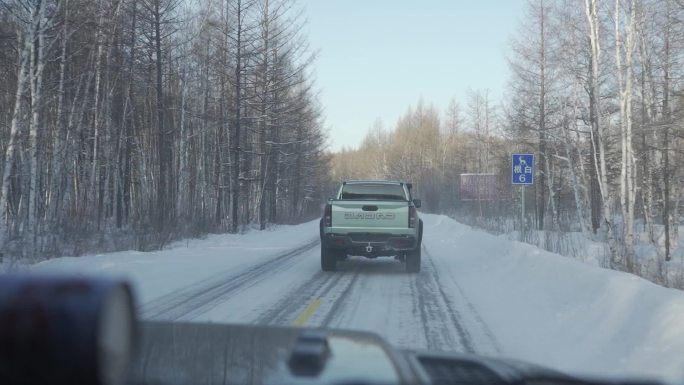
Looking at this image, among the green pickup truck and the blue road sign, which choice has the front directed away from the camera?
the green pickup truck

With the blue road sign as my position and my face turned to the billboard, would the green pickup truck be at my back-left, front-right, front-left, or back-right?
back-left

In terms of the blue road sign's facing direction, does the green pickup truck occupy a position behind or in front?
in front

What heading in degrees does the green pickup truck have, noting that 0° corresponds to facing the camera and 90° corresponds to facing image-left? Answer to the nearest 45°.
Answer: approximately 180°

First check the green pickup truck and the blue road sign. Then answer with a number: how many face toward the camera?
1

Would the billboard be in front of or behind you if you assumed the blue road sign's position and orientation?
behind

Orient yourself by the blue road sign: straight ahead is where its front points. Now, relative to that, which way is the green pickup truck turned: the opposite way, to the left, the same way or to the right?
the opposite way

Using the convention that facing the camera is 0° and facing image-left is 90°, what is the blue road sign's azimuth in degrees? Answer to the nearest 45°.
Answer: approximately 0°

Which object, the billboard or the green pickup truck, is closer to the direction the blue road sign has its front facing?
the green pickup truck
